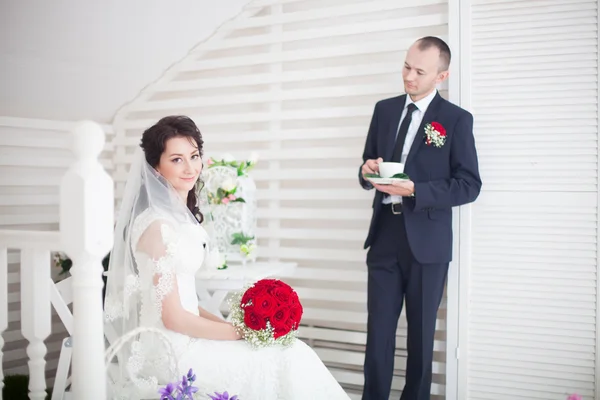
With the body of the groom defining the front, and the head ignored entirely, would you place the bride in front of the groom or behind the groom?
in front

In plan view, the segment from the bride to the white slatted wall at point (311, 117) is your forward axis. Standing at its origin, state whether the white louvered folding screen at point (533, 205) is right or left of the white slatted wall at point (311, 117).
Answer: right

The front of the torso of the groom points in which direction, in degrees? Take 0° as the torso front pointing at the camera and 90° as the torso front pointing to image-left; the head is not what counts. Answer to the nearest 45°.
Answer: approximately 45°

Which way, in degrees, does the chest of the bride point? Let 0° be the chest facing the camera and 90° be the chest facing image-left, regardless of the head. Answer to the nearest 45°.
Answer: approximately 270°

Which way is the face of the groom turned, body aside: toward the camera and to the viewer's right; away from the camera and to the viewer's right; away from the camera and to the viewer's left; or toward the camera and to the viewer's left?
toward the camera and to the viewer's left

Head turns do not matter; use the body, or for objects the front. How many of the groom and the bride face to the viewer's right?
1

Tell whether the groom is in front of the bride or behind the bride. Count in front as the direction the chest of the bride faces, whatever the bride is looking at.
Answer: in front

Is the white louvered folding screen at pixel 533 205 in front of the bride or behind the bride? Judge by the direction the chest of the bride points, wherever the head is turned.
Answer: in front

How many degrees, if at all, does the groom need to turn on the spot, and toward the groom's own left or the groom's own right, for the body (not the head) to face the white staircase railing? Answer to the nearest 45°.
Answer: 0° — they already face it

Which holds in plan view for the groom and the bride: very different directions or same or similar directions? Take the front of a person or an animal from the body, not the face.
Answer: very different directions
